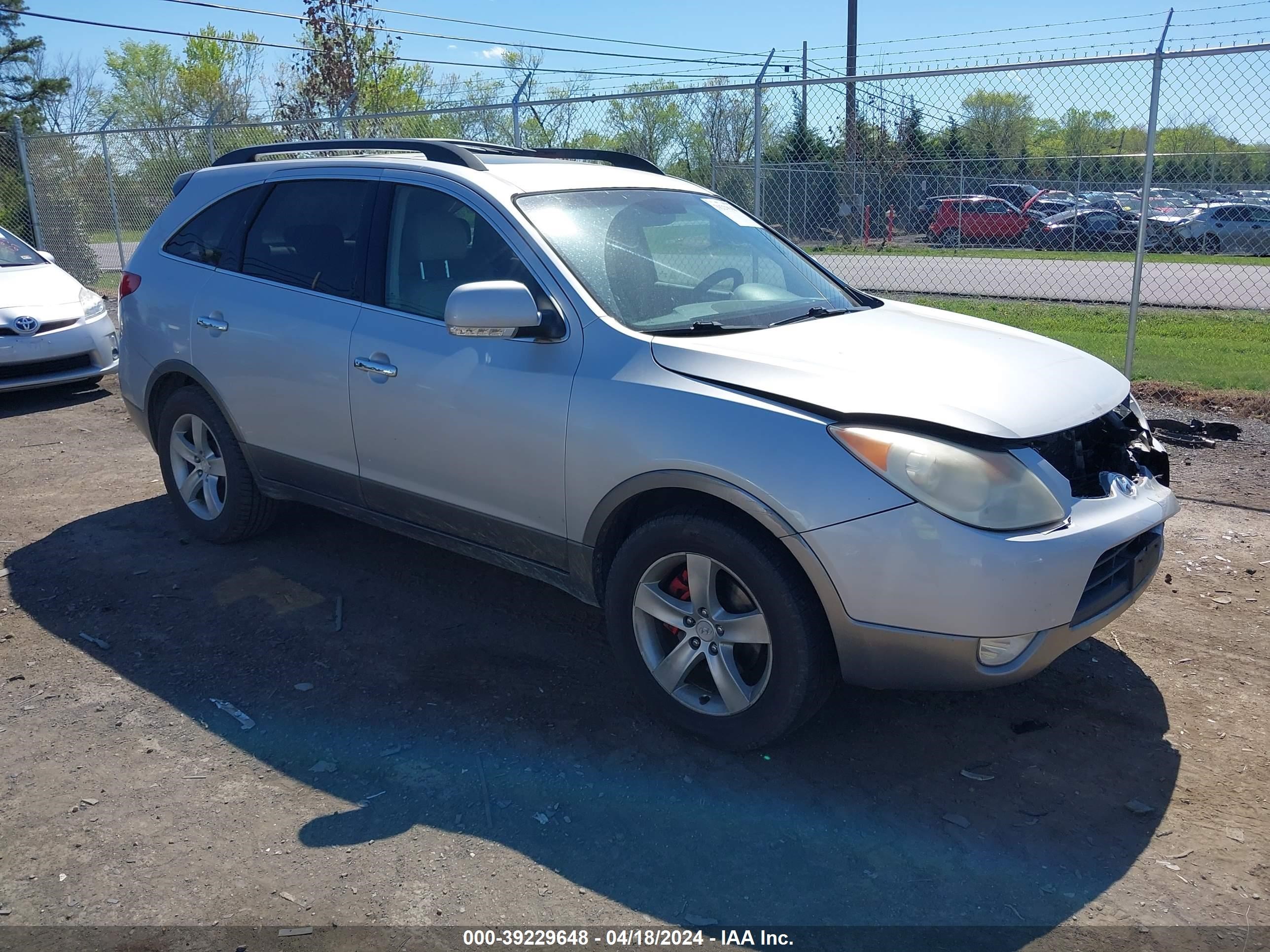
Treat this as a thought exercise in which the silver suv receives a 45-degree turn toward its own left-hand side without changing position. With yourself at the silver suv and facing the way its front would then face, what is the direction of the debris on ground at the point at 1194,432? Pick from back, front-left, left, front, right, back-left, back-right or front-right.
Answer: front-left

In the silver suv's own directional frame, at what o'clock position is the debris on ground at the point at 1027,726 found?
The debris on ground is roughly at 11 o'clock from the silver suv.

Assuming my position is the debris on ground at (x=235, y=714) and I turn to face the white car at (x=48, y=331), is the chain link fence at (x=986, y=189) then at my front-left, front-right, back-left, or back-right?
front-right

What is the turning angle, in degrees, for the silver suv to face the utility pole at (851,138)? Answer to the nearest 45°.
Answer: approximately 135° to its left

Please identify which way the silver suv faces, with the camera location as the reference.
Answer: facing the viewer and to the right of the viewer

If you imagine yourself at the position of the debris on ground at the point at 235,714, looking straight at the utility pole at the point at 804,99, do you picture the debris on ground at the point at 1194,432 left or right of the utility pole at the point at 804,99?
right

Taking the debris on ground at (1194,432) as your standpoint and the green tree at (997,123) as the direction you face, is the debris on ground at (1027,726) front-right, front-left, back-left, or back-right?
back-left

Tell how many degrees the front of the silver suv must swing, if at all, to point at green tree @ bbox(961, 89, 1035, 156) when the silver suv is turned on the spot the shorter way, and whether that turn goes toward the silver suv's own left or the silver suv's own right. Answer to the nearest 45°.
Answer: approximately 90° to the silver suv's own left

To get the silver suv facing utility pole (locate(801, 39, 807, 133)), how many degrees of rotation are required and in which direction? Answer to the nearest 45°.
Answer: approximately 135° to its left
